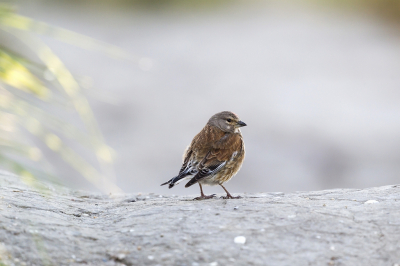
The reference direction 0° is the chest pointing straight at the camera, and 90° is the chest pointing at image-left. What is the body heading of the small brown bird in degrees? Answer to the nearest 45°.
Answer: approximately 270°
